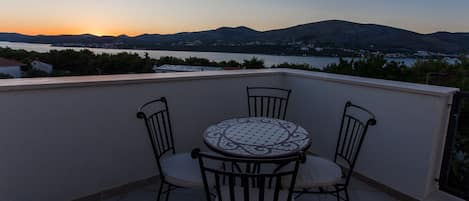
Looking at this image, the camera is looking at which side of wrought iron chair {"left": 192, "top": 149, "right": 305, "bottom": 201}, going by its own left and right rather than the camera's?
back

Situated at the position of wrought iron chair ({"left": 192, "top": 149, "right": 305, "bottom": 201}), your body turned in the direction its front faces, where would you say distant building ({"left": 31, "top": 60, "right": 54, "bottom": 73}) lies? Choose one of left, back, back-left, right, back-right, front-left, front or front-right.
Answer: front-left

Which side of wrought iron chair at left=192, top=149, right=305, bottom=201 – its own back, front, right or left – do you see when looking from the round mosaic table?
front

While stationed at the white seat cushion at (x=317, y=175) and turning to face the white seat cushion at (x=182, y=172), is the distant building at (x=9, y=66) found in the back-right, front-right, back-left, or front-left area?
front-right

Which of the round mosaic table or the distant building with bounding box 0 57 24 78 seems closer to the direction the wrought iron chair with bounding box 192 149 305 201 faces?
the round mosaic table

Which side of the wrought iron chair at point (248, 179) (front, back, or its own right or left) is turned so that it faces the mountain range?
front

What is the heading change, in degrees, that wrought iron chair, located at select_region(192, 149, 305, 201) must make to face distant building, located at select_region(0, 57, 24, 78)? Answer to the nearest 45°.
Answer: approximately 45° to its left
